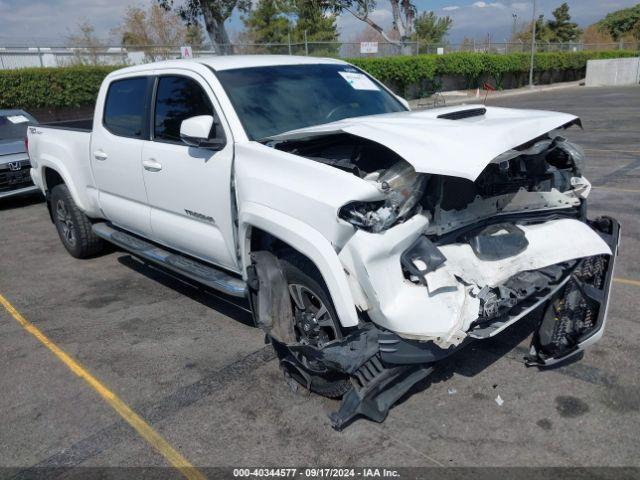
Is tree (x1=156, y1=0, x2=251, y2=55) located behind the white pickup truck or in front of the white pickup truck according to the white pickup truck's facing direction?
behind

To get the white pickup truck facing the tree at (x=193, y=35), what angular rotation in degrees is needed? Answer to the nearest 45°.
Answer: approximately 135° to its left

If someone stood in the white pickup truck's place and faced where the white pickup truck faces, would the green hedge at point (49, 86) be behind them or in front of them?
behind

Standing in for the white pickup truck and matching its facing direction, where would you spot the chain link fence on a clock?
The chain link fence is roughly at 7 o'clock from the white pickup truck.

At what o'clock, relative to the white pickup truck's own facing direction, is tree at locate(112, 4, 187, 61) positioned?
The tree is roughly at 7 o'clock from the white pickup truck.

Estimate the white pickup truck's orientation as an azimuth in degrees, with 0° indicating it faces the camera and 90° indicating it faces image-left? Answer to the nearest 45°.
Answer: approximately 315°

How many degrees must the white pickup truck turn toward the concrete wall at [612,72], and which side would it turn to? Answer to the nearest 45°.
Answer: approximately 90° to its left

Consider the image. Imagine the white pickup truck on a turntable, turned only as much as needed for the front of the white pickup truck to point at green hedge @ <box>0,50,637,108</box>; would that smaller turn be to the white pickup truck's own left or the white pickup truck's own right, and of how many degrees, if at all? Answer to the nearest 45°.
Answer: approximately 135° to the white pickup truck's own left

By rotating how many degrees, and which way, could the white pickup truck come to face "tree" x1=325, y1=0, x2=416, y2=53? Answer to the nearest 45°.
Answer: approximately 135° to its left
